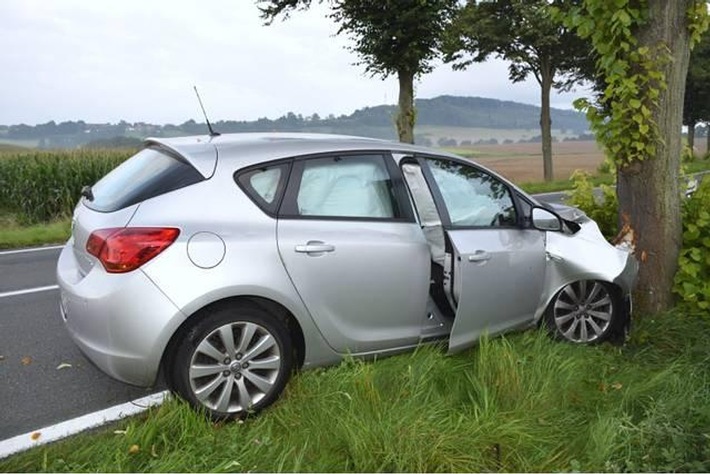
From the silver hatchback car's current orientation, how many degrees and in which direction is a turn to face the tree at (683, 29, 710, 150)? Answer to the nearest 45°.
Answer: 0° — it already faces it

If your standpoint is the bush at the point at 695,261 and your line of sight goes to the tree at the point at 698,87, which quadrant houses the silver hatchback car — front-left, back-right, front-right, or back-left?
back-left

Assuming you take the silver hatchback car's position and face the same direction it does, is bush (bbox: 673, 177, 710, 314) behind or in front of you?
in front

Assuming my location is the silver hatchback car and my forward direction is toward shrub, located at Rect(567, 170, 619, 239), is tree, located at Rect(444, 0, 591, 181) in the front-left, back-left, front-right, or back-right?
front-left

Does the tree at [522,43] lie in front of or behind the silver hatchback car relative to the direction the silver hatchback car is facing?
in front

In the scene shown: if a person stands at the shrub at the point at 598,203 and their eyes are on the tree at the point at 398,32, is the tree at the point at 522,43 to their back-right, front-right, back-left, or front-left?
front-right

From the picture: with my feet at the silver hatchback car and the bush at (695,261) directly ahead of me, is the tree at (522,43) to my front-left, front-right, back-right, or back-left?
front-left

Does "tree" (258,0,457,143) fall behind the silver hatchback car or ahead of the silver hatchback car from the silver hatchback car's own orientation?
ahead

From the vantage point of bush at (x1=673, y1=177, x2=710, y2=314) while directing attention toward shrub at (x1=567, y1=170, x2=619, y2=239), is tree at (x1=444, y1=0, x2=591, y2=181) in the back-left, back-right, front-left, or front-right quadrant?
front-right

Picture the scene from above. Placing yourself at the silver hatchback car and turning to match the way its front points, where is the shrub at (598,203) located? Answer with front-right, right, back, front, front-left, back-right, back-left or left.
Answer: front

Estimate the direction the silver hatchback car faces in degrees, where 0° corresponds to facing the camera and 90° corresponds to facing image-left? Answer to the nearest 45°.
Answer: approximately 225°
